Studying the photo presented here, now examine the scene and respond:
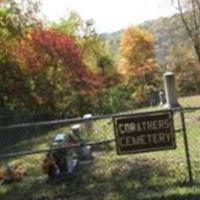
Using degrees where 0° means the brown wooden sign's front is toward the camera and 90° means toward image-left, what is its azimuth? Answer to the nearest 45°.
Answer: approximately 0°

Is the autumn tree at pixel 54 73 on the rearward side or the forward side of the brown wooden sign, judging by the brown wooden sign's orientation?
on the rearward side
